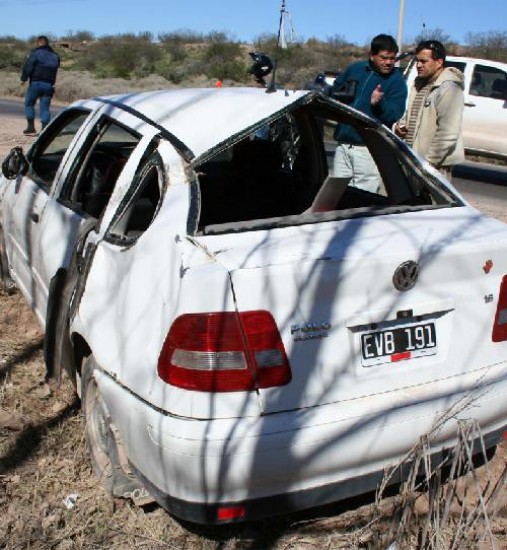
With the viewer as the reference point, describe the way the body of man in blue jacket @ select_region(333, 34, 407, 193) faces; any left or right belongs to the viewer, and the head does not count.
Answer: facing the viewer and to the right of the viewer

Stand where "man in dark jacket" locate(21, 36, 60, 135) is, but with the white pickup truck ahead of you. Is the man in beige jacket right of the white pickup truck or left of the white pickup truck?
right

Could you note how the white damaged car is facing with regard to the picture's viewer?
facing away from the viewer and to the left of the viewer

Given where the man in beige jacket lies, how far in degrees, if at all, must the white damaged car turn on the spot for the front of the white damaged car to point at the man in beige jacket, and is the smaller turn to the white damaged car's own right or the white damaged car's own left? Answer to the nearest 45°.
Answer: approximately 45° to the white damaged car's own right

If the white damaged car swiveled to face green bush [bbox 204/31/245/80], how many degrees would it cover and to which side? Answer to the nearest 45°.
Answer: approximately 45° to its right

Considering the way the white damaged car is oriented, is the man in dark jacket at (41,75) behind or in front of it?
in front

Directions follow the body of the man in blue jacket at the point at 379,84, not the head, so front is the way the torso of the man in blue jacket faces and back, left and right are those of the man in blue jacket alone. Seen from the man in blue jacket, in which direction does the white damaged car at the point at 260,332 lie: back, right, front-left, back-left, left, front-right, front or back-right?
front-right

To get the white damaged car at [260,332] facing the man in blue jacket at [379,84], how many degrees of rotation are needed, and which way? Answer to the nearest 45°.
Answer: approximately 45° to its right

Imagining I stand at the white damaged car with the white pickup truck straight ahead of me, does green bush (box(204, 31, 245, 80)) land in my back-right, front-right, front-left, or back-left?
front-left

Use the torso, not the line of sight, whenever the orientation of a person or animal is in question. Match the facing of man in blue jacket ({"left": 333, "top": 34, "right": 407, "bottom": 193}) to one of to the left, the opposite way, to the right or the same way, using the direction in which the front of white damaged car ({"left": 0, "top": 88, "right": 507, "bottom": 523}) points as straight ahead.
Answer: the opposite way
